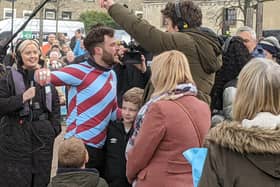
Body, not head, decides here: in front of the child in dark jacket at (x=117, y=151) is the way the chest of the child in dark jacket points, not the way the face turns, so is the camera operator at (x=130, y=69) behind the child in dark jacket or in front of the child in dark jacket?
behind

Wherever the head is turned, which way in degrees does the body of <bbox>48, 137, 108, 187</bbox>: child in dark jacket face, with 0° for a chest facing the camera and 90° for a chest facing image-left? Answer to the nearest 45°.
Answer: approximately 180°

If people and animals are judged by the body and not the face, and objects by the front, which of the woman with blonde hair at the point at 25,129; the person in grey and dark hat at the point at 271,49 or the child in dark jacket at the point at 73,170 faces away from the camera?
the child in dark jacket

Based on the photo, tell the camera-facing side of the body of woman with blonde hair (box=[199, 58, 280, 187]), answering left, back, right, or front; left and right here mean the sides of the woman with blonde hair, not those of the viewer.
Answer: back

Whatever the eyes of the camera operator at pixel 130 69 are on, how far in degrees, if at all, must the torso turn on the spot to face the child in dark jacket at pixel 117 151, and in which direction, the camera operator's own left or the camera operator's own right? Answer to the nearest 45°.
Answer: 0° — they already face them

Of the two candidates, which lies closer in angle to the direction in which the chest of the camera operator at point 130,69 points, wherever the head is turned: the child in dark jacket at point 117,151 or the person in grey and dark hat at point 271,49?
the child in dark jacket

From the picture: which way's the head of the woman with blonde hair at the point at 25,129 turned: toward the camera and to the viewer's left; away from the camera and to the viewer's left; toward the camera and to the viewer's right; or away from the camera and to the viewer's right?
toward the camera and to the viewer's right

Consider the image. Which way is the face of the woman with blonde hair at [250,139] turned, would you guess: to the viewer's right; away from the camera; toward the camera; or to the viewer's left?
away from the camera

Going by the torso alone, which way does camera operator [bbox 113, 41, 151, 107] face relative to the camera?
toward the camera

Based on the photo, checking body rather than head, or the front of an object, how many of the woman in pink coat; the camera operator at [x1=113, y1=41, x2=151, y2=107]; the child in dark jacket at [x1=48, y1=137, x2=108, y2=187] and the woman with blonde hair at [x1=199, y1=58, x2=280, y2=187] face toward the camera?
1
